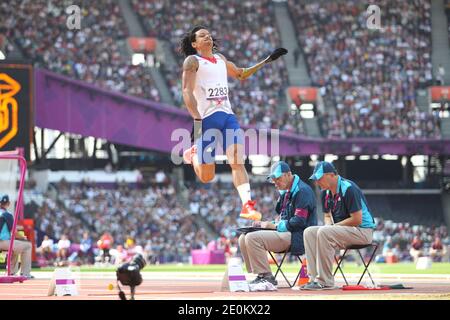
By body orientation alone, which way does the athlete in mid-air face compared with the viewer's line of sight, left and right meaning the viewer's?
facing the viewer and to the right of the viewer

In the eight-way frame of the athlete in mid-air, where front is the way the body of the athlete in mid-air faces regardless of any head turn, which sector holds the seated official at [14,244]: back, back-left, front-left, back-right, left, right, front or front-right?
back

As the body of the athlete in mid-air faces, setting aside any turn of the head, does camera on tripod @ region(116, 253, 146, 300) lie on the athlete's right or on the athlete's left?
on the athlete's right

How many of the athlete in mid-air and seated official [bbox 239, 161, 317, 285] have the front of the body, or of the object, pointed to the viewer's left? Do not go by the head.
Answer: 1

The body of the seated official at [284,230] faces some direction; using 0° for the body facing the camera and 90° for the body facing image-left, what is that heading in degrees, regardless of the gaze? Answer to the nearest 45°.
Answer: approximately 90°
